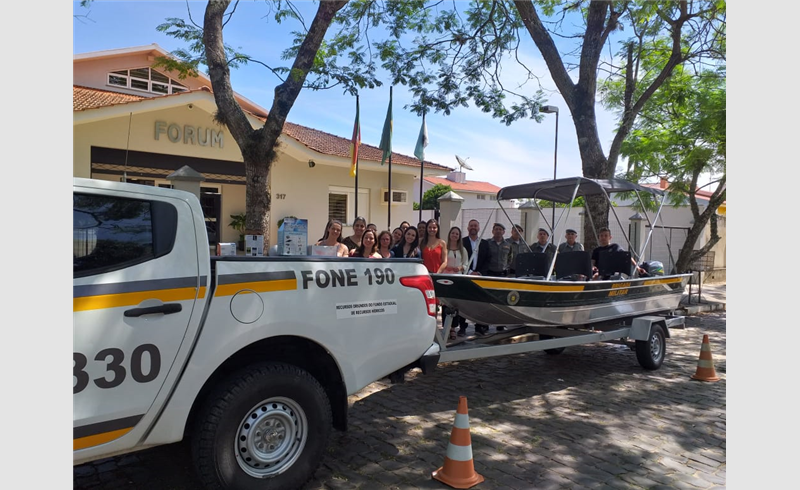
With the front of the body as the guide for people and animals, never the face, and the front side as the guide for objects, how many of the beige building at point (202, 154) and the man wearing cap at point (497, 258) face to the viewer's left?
0

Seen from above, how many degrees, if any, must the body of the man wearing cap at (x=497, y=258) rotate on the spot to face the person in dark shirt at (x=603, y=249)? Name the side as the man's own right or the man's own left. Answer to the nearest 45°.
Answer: approximately 90° to the man's own left

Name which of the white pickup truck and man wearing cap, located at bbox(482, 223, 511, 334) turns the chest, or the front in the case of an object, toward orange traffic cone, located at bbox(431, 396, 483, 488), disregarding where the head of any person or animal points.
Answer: the man wearing cap

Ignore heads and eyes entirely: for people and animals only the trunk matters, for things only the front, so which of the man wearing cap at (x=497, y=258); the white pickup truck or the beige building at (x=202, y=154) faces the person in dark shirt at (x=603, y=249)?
the beige building

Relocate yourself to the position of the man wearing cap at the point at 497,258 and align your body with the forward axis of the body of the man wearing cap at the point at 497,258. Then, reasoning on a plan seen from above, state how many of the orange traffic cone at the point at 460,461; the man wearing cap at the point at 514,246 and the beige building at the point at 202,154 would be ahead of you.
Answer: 1

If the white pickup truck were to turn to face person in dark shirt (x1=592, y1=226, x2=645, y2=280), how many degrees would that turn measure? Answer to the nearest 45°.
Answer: approximately 180°

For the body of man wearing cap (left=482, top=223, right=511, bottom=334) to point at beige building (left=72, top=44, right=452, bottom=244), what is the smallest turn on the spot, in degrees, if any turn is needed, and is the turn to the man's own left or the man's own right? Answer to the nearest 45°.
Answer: approximately 135° to the man's own right

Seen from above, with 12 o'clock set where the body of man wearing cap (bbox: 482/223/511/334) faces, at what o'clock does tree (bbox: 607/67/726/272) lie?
The tree is roughly at 7 o'clock from the man wearing cap.

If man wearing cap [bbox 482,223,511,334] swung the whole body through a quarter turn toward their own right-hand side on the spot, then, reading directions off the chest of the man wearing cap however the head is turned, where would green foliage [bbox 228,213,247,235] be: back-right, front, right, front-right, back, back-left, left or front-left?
front-right

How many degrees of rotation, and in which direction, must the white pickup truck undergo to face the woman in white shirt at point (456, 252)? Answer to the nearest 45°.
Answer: approximately 180°

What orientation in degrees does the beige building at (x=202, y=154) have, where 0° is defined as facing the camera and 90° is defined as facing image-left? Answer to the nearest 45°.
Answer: approximately 315°

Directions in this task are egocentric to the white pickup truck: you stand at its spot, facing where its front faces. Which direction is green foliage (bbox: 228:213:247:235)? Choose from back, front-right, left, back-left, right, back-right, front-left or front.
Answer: back-right
